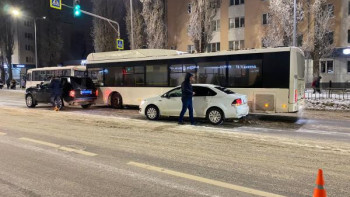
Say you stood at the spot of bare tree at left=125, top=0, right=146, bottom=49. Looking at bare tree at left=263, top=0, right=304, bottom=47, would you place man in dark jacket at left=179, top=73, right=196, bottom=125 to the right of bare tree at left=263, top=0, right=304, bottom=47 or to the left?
right

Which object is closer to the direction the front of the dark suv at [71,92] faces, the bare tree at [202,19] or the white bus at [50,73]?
the white bus

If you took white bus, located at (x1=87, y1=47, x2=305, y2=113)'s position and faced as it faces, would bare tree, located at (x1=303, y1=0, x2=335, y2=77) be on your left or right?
on your right

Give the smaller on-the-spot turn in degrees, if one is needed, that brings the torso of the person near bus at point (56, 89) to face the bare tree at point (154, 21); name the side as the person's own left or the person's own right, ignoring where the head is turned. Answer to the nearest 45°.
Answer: approximately 45° to the person's own right

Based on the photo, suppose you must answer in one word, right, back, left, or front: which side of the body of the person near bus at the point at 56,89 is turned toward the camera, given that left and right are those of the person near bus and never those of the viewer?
back

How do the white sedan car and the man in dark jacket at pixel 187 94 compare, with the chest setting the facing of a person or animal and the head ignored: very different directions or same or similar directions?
very different directions

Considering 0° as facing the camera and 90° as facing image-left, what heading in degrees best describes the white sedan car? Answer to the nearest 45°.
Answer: approximately 90°

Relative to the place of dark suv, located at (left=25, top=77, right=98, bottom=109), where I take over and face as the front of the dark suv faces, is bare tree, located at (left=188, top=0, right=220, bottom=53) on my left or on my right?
on my right

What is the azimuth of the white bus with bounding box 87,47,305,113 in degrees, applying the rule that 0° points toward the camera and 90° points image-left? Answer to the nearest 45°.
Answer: approximately 90°

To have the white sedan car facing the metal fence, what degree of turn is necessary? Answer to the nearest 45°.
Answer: approximately 135° to its right
